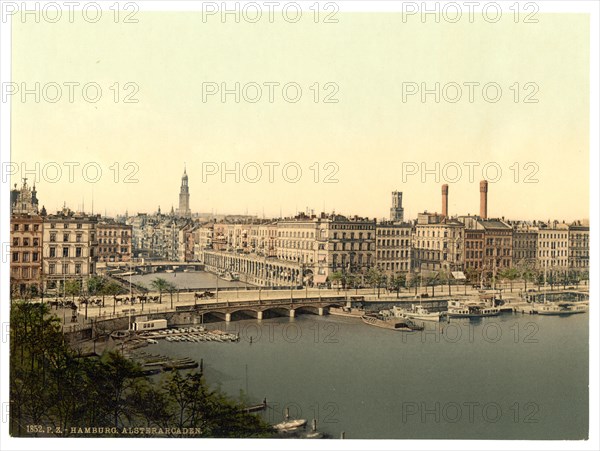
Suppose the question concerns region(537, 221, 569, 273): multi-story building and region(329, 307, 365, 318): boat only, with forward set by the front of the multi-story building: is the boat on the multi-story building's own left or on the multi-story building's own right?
on the multi-story building's own right

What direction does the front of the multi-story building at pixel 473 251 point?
toward the camera

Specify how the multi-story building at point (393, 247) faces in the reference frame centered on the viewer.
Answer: facing the viewer

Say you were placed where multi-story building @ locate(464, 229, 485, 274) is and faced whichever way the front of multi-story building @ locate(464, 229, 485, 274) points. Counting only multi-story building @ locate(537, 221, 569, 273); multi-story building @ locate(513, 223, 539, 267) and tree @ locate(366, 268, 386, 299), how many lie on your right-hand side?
1

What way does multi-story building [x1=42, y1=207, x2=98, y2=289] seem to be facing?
toward the camera

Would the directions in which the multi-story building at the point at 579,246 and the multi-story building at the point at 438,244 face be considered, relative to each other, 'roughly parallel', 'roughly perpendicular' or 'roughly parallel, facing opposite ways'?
roughly parallel

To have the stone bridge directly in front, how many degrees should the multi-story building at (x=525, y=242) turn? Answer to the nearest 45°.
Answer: approximately 90° to its right

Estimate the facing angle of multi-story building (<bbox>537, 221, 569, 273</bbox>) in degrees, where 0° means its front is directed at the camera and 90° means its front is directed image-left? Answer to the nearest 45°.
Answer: approximately 0°

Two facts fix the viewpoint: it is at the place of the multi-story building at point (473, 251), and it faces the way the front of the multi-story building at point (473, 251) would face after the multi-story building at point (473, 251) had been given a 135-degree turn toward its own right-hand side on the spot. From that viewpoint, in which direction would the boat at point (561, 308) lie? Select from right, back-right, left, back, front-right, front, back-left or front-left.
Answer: back-right
